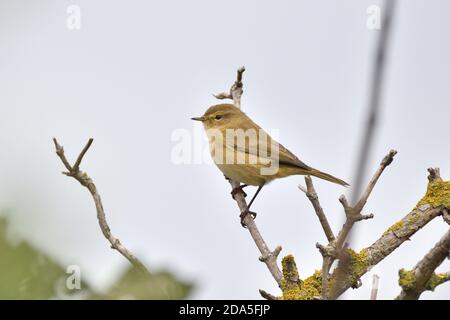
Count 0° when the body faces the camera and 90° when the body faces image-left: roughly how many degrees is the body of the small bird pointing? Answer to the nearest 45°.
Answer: approximately 90°

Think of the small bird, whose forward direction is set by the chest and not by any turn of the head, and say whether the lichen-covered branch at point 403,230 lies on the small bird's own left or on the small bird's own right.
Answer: on the small bird's own left
